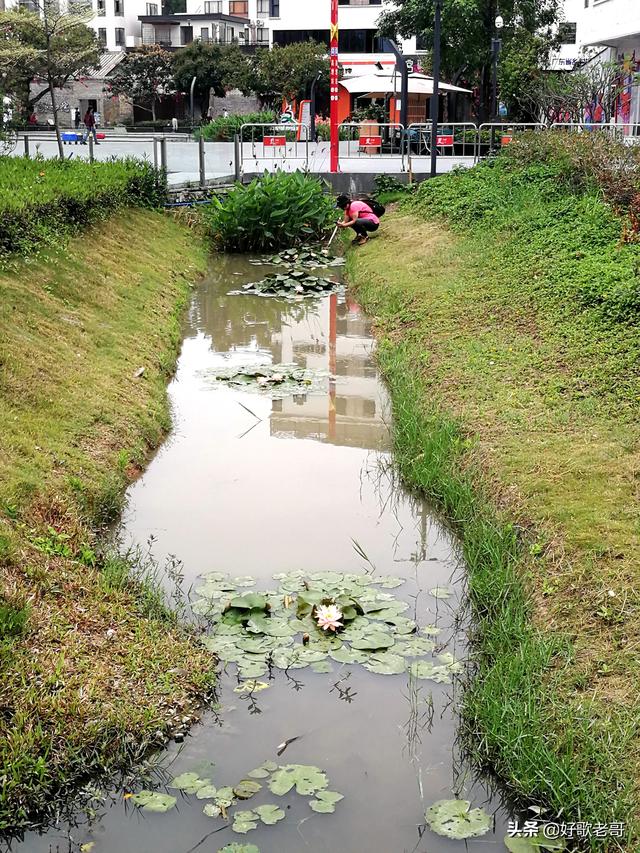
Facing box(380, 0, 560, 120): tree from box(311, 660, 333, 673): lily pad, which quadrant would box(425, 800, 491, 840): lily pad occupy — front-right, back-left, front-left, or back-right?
back-right

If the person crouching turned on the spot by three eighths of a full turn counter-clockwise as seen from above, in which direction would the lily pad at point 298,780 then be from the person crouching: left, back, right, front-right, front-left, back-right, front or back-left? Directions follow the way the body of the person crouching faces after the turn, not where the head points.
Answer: front-right

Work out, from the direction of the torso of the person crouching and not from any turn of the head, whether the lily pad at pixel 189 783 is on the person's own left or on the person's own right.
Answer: on the person's own left

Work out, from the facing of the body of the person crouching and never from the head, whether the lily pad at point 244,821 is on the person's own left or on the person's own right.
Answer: on the person's own left

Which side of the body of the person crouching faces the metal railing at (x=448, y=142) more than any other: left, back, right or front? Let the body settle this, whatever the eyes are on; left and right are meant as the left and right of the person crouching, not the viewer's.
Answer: right

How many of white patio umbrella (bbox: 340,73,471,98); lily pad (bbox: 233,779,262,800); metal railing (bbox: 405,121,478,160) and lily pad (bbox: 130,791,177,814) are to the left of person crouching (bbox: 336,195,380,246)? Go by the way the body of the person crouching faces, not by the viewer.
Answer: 2

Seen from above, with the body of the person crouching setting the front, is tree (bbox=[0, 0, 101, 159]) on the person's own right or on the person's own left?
on the person's own right

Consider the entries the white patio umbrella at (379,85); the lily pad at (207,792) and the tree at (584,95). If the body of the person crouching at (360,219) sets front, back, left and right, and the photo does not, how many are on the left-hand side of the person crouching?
1

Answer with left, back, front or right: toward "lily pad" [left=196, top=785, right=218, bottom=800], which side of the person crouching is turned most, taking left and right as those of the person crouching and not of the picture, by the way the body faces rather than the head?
left

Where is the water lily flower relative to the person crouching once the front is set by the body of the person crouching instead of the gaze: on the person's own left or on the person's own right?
on the person's own left

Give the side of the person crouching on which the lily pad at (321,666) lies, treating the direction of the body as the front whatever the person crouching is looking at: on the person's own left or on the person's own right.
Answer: on the person's own left

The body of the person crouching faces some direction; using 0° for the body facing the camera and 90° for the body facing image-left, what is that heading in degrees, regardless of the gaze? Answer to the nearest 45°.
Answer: approximately 90°

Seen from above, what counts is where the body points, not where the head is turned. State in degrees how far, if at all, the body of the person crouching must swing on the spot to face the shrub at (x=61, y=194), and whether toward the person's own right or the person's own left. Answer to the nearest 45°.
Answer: approximately 45° to the person's own left

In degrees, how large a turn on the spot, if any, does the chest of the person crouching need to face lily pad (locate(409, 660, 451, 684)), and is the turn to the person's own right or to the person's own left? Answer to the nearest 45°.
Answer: approximately 90° to the person's own left

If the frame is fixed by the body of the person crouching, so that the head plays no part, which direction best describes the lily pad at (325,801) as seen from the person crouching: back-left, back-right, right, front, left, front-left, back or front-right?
left

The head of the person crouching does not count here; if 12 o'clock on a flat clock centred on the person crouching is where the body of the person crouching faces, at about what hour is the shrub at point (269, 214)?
The shrub is roughly at 12 o'clock from the person crouching.
